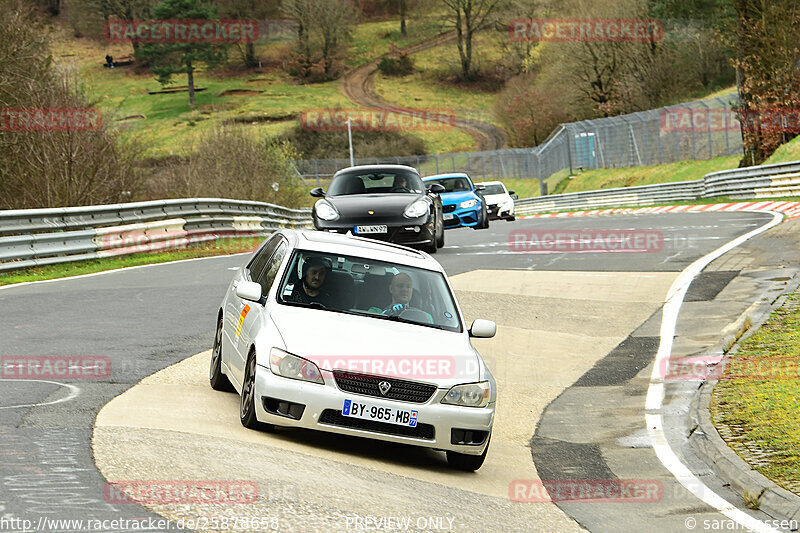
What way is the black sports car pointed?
toward the camera

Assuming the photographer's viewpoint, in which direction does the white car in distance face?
facing the viewer

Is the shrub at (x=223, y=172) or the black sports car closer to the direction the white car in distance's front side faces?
the black sports car

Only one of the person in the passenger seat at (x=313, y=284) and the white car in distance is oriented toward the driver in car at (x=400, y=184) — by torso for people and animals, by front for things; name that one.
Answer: the white car in distance

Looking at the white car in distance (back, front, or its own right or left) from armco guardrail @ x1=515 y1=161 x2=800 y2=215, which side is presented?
left

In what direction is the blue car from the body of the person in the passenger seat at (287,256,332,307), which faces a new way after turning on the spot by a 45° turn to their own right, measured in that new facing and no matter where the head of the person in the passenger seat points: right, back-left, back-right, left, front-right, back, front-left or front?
back

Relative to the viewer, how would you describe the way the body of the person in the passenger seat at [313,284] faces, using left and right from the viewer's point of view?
facing the viewer and to the right of the viewer

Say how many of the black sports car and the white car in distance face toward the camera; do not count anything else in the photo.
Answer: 2

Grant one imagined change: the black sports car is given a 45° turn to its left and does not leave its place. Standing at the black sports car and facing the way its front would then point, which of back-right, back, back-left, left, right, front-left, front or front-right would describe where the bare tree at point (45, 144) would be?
back

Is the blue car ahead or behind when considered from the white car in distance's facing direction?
ahead

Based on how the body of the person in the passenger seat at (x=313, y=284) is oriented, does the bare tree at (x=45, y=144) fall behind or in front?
behind

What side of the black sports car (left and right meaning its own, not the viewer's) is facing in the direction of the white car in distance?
back

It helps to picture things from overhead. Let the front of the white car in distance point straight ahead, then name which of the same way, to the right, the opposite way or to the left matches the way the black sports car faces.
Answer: the same way

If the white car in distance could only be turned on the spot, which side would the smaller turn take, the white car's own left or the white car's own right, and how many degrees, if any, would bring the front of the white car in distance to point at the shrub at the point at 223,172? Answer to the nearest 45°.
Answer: approximately 90° to the white car's own right

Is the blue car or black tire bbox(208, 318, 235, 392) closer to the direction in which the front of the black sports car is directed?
the black tire

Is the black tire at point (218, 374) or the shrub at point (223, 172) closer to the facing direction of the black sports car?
the black tire
